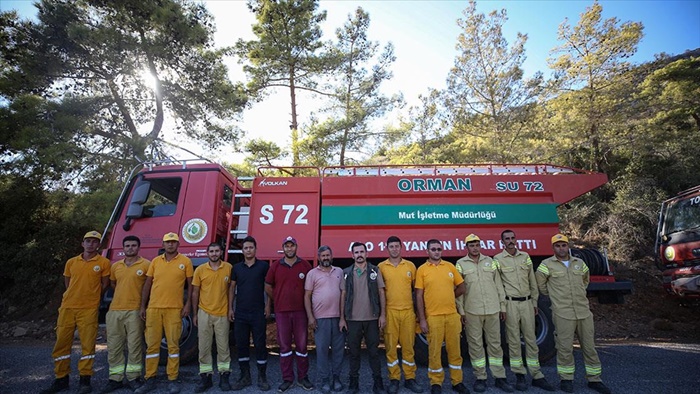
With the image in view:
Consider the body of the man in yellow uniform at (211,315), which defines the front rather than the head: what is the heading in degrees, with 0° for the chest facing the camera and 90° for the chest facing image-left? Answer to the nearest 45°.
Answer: approximately 0°

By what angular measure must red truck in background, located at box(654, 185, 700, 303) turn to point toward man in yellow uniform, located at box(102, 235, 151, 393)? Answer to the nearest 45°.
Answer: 0° — it already faces them

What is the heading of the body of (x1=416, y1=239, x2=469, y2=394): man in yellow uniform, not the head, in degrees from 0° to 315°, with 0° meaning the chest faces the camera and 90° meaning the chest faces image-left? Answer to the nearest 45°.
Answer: approximately 0°

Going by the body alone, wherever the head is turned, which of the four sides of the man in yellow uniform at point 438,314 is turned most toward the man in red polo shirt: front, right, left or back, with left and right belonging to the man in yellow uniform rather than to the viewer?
right

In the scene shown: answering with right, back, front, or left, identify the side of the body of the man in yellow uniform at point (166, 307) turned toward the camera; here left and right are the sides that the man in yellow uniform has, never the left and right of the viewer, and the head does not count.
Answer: front

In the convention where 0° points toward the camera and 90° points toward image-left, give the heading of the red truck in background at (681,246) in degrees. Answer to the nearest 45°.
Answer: approximately 45°

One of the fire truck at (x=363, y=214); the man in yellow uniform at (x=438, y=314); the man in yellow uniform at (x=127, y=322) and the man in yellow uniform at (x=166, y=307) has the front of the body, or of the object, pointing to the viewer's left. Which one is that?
the fire truck

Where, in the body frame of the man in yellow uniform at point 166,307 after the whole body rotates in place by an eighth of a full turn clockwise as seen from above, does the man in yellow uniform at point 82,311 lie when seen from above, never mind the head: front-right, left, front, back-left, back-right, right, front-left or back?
right

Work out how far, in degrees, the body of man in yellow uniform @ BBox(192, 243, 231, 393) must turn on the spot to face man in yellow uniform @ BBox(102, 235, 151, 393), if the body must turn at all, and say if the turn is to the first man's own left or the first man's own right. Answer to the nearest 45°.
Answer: approximately 135° to the first man's own right

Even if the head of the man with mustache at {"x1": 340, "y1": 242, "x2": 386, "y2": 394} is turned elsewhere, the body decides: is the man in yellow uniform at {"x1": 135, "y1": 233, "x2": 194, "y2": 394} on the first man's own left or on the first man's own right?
on the first man's own right

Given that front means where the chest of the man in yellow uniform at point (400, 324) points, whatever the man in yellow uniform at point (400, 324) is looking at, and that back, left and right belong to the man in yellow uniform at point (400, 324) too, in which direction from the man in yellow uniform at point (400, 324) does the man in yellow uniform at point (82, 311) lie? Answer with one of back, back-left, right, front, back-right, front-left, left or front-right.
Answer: right

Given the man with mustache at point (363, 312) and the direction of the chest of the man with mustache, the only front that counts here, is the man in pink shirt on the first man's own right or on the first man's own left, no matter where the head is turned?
on the first man's own right
